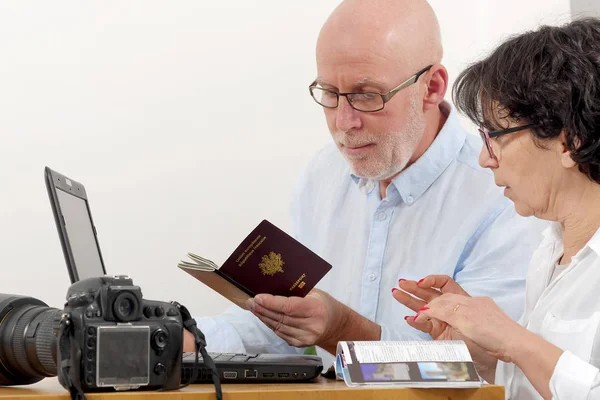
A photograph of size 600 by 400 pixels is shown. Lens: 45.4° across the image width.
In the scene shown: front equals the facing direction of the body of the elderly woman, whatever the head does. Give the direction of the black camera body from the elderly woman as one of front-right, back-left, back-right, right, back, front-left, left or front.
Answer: front-left

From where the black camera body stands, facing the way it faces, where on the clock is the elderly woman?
The elderly woman is roughly at 4 o'clock from the black camera body.

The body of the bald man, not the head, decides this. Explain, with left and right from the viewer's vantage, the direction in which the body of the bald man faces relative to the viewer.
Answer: facing the viewer and to the left of the viewer

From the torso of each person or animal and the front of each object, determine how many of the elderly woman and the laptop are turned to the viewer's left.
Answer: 1

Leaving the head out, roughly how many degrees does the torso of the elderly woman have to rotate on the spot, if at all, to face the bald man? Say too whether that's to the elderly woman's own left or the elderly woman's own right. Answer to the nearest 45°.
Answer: approximately 45° to the elderly woman's own right

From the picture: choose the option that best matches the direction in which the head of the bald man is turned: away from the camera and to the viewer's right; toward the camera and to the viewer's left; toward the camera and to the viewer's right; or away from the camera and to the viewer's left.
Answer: toward the camera and to the viewer's left

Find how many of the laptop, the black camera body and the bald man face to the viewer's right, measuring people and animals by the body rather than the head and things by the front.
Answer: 1

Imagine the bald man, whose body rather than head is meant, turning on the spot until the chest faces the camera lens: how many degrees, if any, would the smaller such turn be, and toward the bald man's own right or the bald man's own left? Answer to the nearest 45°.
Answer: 0° — they already face it

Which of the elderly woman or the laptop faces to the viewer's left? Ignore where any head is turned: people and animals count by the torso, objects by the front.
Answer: the elderly woman

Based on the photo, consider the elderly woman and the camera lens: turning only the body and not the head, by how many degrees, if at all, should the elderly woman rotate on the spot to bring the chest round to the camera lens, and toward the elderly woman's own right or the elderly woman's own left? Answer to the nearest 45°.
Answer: approximately 45° to the elderly woman's own left

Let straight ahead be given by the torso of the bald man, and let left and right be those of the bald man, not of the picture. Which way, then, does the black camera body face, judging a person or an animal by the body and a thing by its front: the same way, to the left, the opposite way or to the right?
to the right

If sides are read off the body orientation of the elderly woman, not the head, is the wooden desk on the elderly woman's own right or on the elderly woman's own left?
on the elderly woman's own left

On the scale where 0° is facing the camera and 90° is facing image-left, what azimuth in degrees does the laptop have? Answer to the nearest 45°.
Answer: approximately 270°

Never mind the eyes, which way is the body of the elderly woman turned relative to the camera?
to the viewer's left
